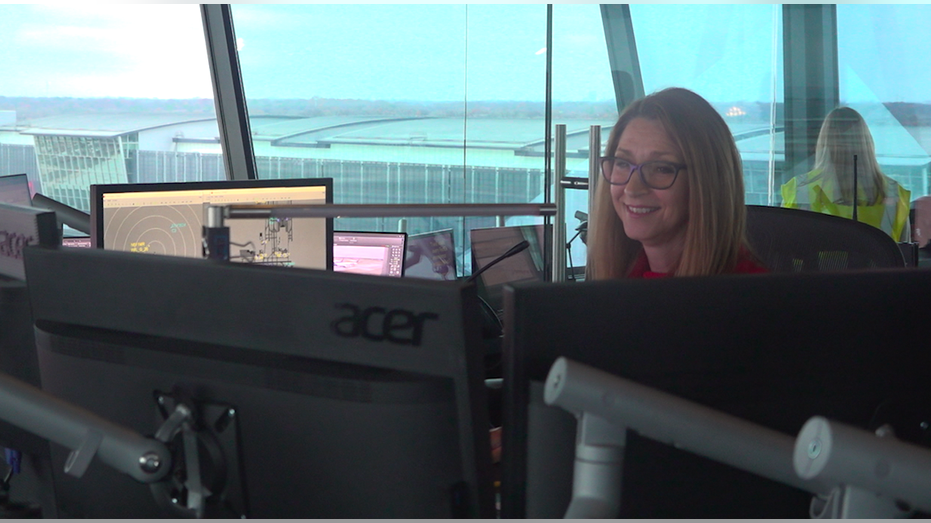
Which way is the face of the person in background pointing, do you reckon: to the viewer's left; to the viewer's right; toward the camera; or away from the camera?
away from the camera

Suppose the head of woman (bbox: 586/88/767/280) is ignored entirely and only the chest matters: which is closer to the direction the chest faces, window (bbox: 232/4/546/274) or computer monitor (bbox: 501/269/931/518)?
the computer monitor

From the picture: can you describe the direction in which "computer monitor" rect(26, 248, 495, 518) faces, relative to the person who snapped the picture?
facing away from the viewer and to the right of the viewer

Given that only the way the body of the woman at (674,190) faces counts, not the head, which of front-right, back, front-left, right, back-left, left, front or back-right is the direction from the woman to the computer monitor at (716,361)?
front-left

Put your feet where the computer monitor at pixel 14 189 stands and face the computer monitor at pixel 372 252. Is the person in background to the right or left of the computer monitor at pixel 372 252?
left

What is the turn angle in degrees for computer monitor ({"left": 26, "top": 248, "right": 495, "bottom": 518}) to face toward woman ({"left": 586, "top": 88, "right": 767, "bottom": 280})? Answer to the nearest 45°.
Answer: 0° — it already faces them

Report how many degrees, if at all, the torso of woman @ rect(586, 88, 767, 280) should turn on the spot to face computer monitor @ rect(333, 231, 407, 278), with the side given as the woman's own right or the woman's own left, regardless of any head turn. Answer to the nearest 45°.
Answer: approximately 90° to the woman's own right

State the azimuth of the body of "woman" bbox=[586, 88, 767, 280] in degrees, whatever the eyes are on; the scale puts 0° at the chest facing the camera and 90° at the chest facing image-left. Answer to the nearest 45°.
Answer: approximately 45°
